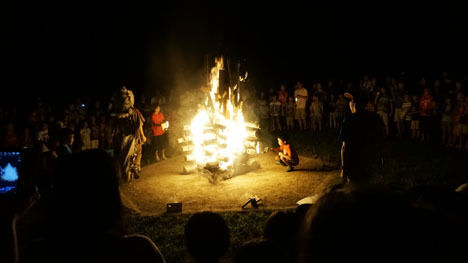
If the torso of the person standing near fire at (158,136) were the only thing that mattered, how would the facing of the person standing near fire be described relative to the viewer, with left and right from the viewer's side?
facing the viewer and to the right of the viewer

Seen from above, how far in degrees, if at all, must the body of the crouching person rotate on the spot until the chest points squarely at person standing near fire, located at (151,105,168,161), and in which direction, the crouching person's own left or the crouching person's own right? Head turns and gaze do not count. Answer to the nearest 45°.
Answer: approximately 45° to the crouching person's own right

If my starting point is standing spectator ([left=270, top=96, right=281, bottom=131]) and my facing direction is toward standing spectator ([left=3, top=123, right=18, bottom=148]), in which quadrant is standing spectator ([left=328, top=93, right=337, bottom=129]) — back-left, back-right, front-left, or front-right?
back-left

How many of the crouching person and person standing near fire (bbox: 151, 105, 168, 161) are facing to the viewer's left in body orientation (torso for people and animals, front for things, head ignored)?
1

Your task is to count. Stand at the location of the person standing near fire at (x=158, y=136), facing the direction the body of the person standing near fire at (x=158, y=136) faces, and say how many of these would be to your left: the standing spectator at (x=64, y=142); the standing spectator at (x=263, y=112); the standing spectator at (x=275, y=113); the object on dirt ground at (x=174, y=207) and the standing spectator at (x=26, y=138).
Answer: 2

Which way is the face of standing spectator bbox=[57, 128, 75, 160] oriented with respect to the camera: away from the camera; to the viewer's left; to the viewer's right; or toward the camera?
to the viewer's right

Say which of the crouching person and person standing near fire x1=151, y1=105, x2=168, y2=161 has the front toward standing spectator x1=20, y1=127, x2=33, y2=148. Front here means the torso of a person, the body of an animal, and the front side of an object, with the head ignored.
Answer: the crouching person

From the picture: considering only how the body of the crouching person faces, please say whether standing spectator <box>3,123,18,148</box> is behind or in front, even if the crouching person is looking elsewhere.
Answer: in front

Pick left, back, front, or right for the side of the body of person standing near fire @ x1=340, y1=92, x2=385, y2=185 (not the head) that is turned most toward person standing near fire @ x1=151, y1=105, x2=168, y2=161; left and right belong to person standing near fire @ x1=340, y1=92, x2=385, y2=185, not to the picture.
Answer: front

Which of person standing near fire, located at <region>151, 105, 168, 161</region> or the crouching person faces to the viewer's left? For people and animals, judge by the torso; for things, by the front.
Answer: the crouching person

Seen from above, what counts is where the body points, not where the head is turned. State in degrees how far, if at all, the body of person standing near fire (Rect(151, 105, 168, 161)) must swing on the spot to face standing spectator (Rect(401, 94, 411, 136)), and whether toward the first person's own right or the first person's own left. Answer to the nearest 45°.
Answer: approximately 45° to the first person's own left

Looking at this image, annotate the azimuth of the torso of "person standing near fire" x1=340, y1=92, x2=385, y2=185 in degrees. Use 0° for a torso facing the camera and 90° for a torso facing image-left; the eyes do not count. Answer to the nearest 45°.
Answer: approximately 135°

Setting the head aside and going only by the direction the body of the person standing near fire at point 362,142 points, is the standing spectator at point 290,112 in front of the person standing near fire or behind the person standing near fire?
in front

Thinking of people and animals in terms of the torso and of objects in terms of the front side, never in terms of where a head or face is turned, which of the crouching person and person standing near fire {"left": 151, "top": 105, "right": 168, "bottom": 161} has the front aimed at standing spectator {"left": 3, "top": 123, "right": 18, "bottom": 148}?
the crouching person

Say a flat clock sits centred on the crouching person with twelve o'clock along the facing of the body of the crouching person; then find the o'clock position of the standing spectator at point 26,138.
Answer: The standing spectator is roughly at 12 o'clock from the crouching person.

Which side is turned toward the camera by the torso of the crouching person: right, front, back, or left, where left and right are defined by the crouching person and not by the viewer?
left

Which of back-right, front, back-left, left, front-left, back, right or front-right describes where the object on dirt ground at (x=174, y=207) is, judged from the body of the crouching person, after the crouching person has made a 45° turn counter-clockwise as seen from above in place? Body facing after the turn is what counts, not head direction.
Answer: front

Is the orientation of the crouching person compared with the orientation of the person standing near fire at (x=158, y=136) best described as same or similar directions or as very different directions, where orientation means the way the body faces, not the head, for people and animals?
very different directions
